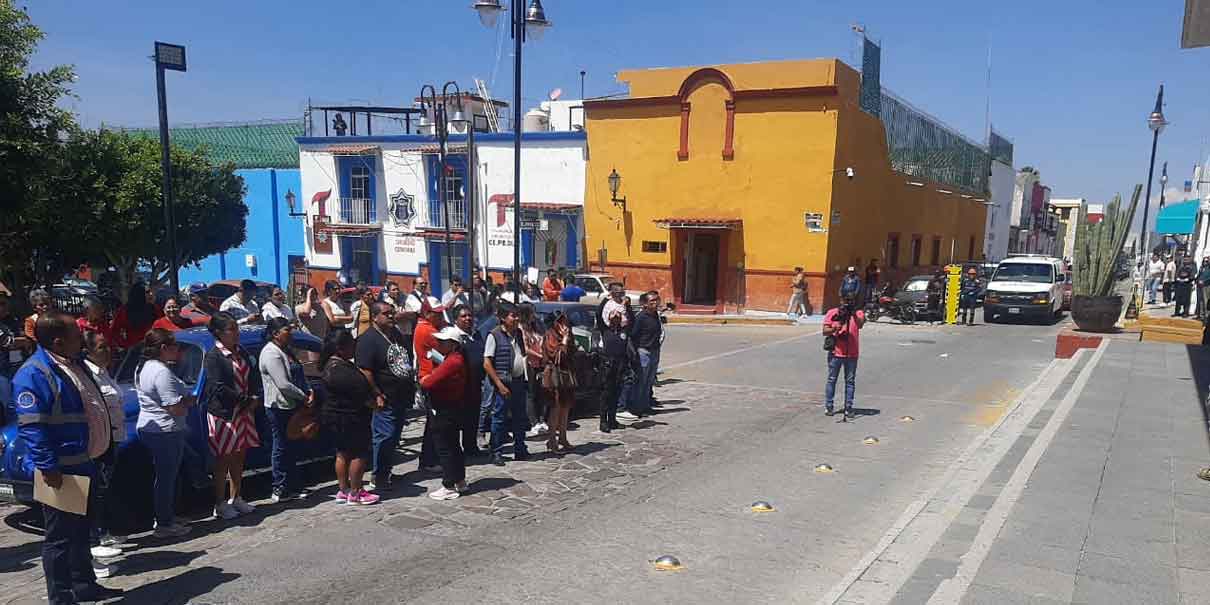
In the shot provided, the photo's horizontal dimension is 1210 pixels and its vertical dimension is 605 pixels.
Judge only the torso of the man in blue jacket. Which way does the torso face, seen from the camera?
to the viewer's right

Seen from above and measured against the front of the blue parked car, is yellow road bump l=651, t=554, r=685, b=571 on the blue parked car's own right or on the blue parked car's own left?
on the blue parked car's own left

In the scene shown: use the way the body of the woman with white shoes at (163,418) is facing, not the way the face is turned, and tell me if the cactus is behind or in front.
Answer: in front

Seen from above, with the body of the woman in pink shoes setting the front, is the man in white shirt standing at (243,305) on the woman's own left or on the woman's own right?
on the woman's own left

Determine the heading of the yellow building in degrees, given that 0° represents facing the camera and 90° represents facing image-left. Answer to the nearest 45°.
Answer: approximately 0°

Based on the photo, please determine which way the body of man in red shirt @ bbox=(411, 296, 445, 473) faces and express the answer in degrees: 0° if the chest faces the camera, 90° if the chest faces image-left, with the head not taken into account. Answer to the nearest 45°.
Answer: approximately 270°

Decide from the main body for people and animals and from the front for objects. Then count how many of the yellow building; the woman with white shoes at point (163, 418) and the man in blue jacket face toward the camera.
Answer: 1

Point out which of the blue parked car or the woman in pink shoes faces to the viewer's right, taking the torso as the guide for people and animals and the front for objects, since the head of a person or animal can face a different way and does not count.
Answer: the woman in pink shoes

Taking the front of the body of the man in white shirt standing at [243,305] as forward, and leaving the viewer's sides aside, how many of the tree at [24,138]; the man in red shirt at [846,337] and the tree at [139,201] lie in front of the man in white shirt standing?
1

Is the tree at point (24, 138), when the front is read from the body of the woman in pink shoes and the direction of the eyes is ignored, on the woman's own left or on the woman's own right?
on the woman's own left

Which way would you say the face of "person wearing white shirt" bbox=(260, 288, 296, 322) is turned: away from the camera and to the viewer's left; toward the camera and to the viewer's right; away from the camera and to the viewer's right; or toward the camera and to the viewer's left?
toward the camera and to the viewer's right

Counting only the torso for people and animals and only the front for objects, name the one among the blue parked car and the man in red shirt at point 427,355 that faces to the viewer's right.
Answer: the man in red shirt

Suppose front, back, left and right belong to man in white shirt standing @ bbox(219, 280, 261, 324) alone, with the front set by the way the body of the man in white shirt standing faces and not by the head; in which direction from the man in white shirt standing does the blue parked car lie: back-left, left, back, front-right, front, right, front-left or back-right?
front-right
